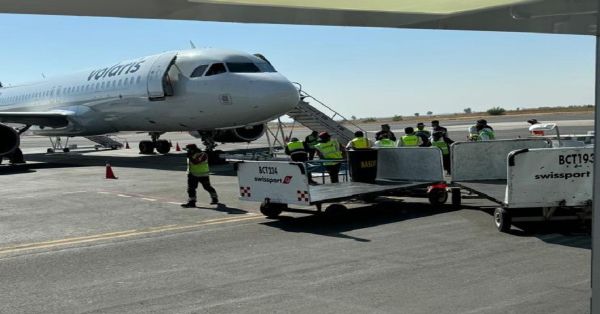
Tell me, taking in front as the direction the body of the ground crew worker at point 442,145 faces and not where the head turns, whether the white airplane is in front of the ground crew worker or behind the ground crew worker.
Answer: in front

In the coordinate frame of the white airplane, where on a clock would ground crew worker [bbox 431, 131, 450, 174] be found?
The ground crew worker is roughly at 12 o'clock from the white airplane.

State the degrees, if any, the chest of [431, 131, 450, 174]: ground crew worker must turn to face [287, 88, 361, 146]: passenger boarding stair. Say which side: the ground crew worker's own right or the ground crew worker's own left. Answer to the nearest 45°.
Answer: approximately 45° to the ground crew worker's own right

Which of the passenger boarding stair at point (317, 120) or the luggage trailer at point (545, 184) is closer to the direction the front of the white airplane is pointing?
the luggage trailer

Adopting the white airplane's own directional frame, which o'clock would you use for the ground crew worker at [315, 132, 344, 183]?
The ground crew worker is roughly at 1 o'clock from the white airplane.

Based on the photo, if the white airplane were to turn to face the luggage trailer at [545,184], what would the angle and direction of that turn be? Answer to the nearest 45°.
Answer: approximately 45° to its right
